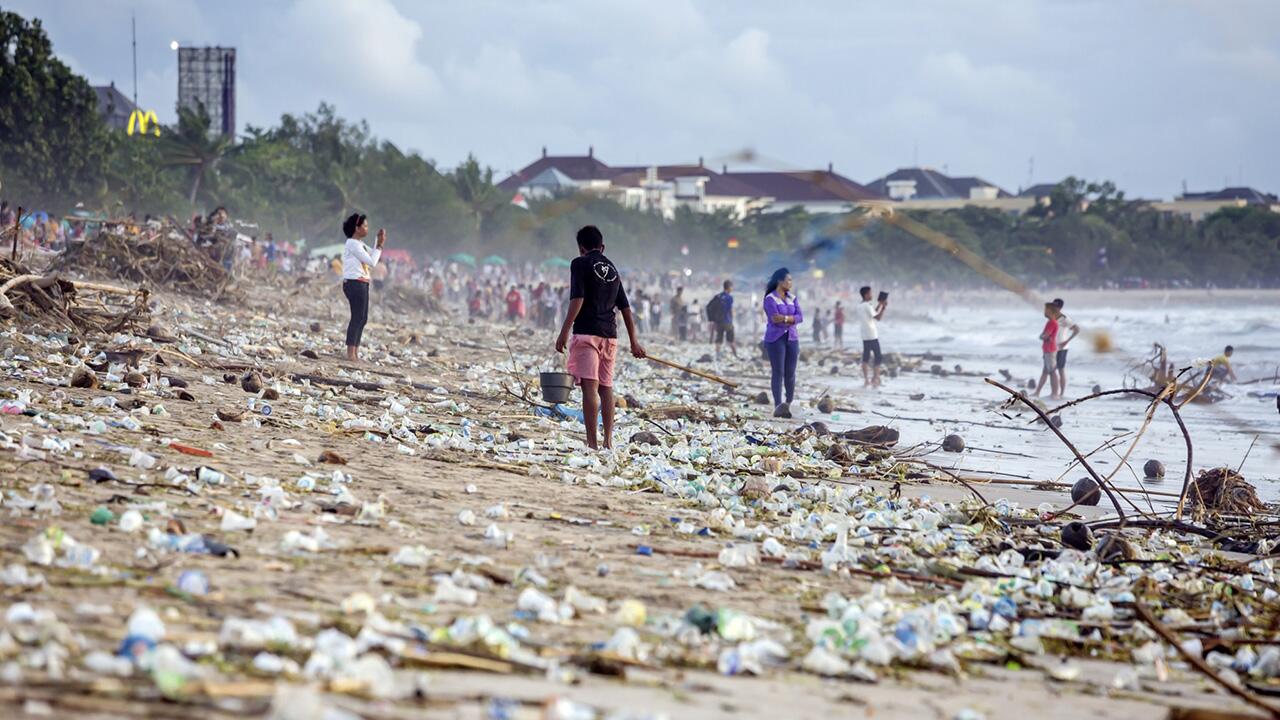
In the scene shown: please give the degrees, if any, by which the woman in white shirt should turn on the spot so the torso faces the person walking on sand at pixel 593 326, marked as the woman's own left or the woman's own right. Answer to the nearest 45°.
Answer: approximately 90° to the woman's own right

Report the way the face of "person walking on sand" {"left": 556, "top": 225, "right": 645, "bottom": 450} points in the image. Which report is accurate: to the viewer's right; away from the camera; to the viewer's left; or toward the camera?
away from the camera

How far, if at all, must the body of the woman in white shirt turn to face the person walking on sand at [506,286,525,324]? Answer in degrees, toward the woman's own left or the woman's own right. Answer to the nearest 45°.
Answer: approximately 90° to the woman's own left

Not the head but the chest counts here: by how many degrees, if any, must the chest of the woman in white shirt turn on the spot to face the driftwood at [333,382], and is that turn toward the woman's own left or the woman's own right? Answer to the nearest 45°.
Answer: approximately 90° to the woman's own right

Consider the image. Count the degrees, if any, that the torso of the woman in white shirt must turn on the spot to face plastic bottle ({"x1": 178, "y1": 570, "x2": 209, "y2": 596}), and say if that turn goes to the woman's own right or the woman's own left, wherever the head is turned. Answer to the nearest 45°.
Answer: approximately 90° to the woman's own right

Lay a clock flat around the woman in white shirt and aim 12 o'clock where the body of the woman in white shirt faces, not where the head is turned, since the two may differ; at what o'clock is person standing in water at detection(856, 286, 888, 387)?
The person standing in water is roughly at 11 o'clock from the woman in white shirt.

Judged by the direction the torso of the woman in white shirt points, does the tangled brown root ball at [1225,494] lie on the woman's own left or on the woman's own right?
on the woman's own right

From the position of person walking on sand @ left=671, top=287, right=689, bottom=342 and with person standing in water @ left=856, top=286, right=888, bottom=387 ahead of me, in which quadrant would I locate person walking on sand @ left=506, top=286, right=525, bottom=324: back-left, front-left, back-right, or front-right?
back-right

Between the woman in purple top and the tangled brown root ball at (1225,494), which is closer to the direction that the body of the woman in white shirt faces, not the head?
the woman in purple top

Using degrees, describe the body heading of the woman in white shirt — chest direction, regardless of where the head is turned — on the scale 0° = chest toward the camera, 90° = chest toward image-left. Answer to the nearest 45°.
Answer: approximately 270°
